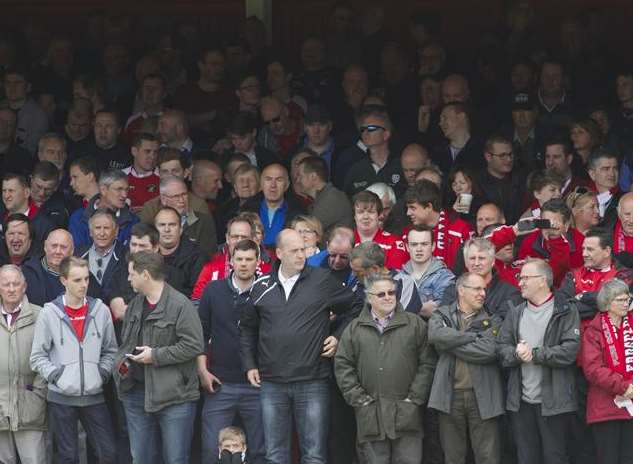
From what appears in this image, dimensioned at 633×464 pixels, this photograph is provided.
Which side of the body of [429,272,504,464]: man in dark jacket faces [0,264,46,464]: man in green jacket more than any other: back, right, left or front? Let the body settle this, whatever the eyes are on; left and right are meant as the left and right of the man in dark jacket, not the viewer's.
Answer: right

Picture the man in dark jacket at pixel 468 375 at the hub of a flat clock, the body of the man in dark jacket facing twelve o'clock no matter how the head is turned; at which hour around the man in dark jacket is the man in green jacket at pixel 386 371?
The man in green jacket is roughly at 3 o'clock from the man in dark jacket.

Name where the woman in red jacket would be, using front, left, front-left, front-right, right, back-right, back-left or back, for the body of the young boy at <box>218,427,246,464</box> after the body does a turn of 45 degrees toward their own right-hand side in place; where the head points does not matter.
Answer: back-left
